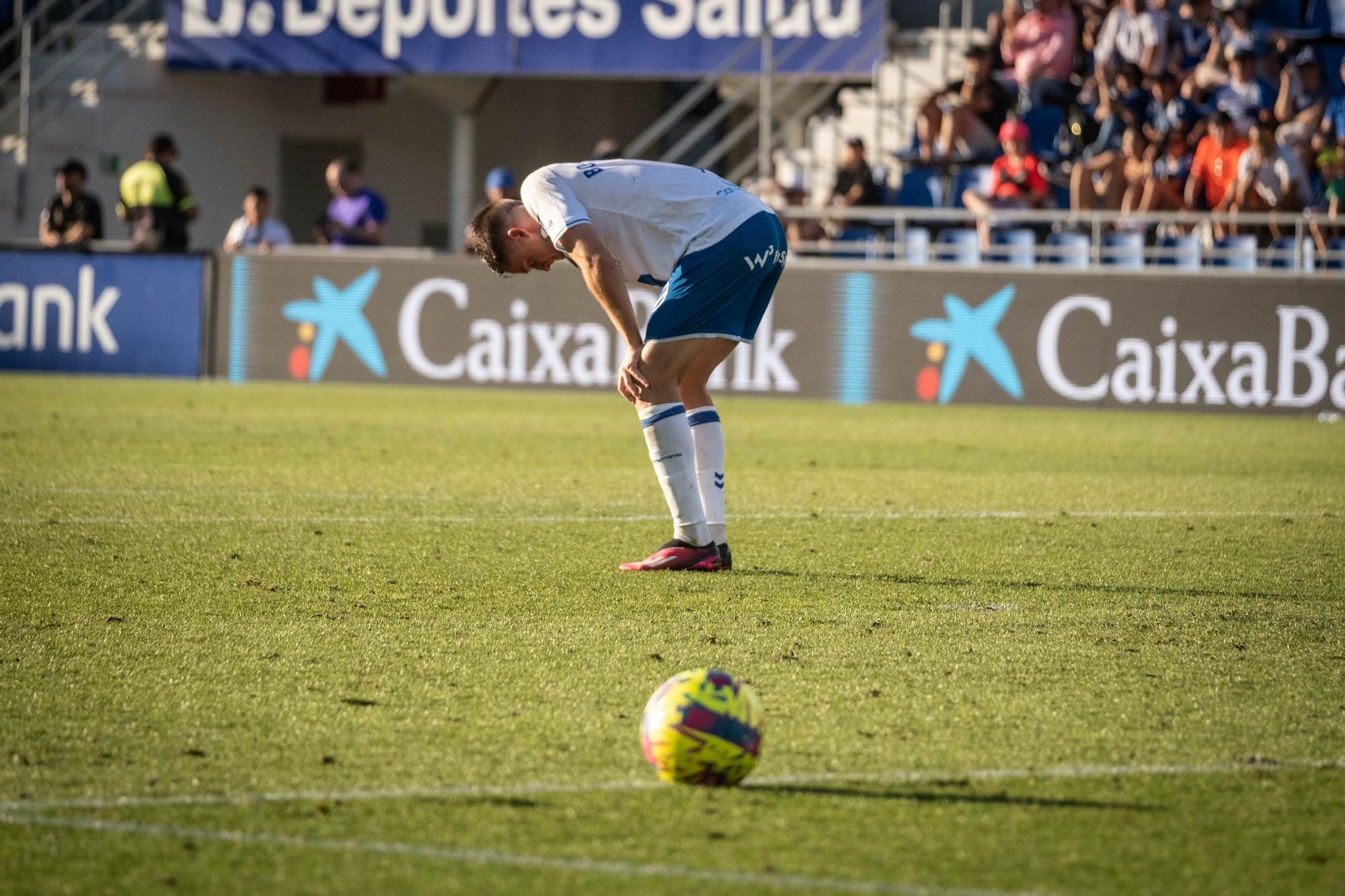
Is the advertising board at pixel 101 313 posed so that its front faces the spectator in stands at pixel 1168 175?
no

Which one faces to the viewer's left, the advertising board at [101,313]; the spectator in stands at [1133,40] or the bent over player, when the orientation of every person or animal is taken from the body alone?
the bent over player

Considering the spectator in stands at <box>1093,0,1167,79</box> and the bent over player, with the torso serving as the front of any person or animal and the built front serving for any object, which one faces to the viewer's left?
the bent over player

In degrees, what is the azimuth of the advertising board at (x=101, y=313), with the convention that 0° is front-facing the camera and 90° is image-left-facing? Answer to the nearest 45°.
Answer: approximately 0°

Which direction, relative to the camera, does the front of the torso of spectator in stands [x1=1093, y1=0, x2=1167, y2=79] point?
toward the camera

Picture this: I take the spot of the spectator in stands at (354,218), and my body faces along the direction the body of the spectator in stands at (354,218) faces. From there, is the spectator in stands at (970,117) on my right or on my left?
on my left

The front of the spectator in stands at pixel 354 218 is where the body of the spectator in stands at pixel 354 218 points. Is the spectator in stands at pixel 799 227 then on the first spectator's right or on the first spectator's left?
on the first spectator's left

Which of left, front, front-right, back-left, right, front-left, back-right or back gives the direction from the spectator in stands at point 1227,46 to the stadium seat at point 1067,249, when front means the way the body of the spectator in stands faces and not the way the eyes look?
front

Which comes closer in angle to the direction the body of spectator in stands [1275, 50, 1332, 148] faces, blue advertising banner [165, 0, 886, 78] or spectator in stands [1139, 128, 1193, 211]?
the spectator in stands

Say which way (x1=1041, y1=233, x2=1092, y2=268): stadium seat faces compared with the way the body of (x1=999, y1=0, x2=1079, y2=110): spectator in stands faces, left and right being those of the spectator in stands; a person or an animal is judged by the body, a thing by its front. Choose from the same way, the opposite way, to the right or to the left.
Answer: the same way

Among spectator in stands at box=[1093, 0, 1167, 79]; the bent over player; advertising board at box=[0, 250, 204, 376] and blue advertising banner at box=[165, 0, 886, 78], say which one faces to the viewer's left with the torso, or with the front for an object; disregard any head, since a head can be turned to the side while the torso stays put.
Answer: the bent over player

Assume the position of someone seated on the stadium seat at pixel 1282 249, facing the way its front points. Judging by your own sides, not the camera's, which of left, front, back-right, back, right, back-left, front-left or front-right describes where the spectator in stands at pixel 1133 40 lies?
right

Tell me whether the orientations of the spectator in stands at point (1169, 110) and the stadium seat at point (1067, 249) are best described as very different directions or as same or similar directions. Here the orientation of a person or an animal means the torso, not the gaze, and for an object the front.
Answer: same or similar directions

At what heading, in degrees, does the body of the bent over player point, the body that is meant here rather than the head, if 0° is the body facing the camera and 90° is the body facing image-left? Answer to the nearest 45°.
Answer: approximately 90°

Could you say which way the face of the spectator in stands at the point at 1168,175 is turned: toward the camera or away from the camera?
toward the camera

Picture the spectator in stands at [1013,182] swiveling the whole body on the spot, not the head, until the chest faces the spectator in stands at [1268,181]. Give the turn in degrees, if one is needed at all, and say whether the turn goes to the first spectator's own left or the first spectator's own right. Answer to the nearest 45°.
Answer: approximately 135° to the first spectator's own left

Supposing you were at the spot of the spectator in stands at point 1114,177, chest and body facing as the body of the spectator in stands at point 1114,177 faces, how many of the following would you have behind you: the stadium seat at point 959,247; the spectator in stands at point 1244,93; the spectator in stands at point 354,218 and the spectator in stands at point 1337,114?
2

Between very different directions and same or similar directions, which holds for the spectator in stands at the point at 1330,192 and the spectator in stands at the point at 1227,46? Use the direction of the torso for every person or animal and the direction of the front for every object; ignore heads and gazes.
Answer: same or similar directions

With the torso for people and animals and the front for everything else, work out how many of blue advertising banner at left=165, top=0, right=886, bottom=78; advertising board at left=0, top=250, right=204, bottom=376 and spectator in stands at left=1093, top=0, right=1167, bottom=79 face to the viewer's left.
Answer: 0

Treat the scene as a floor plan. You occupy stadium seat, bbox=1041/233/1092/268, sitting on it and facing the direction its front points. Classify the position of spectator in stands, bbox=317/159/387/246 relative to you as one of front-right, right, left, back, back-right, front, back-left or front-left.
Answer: front-right

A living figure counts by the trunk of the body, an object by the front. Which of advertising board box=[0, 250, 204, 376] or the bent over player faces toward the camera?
the advertising board
